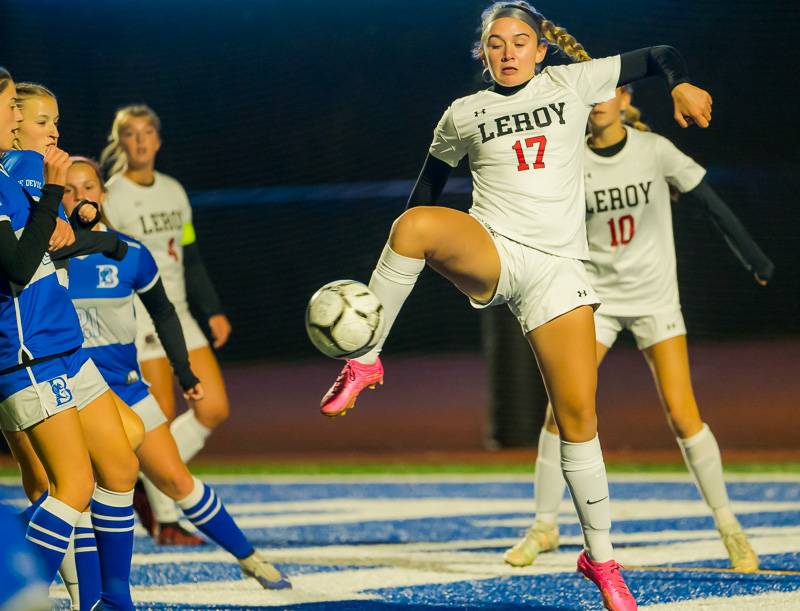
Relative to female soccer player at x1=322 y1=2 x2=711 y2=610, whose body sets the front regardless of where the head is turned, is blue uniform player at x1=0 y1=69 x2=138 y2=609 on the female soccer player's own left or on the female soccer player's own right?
on the female soccer player's own right

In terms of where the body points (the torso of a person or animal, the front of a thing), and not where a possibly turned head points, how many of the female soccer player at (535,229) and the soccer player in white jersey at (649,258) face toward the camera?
2

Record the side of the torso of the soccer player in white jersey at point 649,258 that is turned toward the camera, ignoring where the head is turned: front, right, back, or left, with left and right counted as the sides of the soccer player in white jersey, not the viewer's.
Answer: front

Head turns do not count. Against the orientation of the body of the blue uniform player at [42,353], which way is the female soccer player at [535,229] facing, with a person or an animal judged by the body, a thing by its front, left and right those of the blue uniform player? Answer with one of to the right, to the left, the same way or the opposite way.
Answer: to the right

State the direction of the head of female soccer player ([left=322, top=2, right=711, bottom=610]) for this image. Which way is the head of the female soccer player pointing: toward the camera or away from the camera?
toward the camera

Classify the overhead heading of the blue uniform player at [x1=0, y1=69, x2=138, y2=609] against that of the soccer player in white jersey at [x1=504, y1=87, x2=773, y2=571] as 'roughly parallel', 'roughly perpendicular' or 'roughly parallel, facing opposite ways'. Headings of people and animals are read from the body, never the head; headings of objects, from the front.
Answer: roughly perpendicular

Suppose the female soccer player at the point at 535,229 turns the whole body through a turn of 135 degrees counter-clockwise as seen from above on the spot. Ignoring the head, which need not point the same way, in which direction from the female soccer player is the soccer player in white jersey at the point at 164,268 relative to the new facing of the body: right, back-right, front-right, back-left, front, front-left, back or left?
left

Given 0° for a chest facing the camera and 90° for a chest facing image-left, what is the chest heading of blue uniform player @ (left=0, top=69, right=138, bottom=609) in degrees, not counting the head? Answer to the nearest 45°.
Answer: approximately 315°

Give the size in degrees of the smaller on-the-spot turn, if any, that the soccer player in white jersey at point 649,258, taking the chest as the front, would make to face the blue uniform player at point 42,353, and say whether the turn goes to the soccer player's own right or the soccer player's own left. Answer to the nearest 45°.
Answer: approximately 45° to the soccer player's own right

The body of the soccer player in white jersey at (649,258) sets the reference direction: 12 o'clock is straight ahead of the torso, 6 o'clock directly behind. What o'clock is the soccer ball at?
The soccer ball is roughly at 1 o'clock from the soccer player in white jersey.

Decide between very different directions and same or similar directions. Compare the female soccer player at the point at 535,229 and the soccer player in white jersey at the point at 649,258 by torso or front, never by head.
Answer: same or similar directions

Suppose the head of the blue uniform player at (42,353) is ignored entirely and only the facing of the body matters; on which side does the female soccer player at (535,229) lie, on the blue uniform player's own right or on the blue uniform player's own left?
on the blue uniform player's own left

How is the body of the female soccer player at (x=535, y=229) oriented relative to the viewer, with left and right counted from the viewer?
facing the viewer

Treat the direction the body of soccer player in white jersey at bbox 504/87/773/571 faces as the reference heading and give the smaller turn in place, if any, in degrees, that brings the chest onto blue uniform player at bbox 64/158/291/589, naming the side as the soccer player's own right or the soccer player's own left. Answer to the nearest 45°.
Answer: approximately 45° to the soccer player's own right

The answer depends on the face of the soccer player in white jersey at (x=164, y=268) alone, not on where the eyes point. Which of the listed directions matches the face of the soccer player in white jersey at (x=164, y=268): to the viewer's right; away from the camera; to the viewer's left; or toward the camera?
toward the camera
